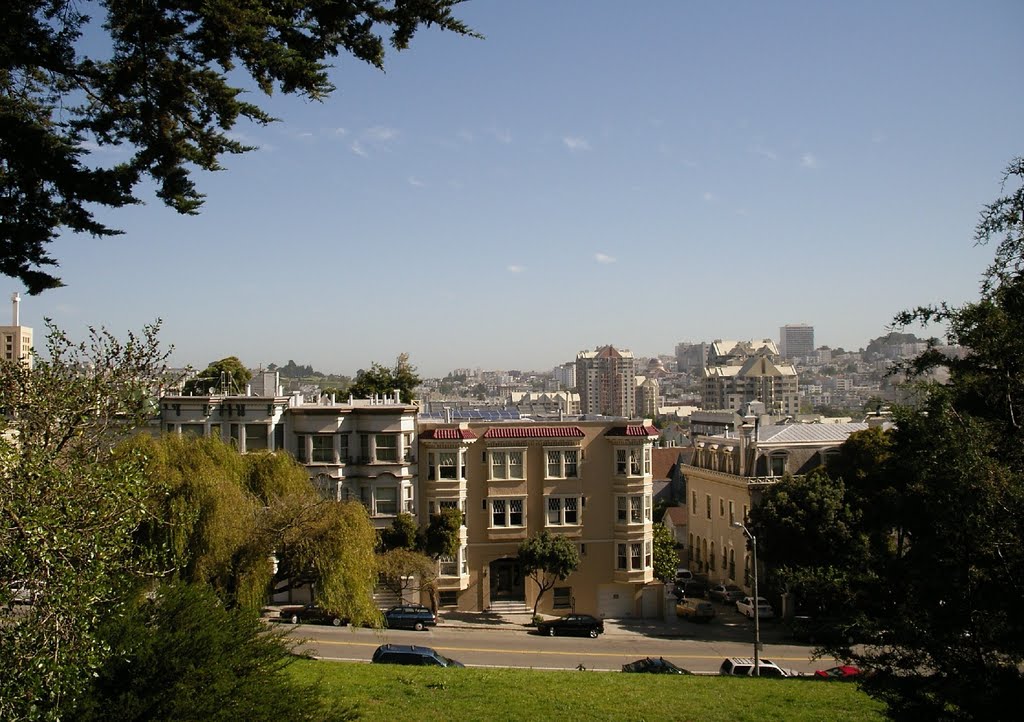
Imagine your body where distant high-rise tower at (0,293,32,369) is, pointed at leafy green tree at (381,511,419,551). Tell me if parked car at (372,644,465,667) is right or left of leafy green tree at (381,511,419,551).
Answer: right

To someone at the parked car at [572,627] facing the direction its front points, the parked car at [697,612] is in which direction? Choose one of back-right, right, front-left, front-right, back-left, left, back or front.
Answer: back-right

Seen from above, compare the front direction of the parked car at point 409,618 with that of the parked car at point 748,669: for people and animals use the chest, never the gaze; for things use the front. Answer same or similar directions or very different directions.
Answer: very different directions

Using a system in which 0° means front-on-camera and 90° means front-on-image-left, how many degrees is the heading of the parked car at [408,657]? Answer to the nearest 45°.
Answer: approximately 270°

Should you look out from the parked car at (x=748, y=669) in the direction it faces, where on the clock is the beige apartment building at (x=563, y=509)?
The beige apartment building is roughly at 8 o'clock from the parked car.

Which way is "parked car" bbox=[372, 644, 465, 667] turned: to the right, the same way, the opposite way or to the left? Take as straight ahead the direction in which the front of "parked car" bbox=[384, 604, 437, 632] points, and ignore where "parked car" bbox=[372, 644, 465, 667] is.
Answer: the opposite way

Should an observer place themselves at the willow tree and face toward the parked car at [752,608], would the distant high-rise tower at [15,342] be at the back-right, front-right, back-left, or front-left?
back-left

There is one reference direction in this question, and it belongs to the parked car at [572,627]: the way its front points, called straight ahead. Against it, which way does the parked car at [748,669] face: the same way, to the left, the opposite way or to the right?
the opposite way

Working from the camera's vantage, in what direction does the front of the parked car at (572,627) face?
facing to the left of the viewer

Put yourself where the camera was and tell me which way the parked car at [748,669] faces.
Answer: facing to the right of the viewer

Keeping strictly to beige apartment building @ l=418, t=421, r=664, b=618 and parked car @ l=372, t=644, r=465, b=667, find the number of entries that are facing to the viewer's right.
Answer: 1

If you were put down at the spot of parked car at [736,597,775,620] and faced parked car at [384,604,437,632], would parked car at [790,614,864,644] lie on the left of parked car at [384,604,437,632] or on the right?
left

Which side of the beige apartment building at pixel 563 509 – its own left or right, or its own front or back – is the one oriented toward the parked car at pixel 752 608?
left
